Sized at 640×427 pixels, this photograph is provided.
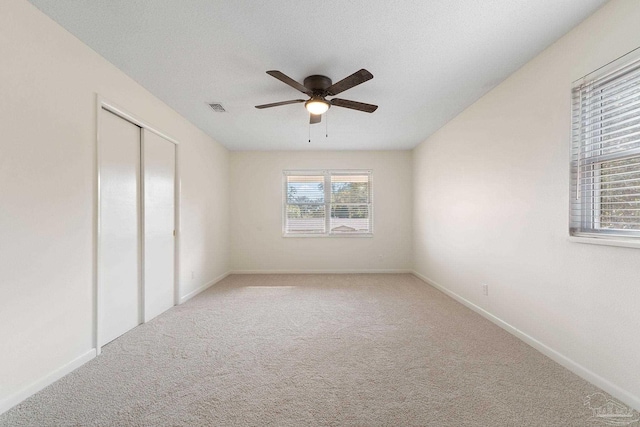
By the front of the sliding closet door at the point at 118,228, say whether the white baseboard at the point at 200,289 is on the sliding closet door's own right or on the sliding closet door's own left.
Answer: on the sliding closet door's own left

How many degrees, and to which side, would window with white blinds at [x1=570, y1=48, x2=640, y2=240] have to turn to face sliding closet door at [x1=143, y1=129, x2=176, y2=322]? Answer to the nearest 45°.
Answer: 0° — it already faces it

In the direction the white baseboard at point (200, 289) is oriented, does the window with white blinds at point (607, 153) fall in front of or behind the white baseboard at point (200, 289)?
in front

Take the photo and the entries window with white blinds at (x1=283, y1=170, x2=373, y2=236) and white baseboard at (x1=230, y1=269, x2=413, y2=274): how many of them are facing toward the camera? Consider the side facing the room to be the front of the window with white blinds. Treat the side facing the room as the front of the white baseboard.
2

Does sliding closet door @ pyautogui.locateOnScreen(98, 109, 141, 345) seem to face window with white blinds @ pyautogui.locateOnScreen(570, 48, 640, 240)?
yes

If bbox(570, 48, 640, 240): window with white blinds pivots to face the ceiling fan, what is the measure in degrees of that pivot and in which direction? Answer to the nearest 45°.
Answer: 0° — it already faces it

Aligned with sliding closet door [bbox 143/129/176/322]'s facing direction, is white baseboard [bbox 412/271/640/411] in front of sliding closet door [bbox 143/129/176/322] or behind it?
in front

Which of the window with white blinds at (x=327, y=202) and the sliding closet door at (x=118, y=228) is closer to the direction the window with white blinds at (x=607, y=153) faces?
the sliding closet door

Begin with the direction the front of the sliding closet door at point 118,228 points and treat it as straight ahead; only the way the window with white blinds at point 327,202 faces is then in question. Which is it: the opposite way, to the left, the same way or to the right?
to the right

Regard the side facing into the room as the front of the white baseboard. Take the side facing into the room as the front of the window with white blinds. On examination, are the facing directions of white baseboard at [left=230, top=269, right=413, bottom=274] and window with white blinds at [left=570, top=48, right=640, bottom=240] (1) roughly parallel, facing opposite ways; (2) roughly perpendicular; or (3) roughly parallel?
roughly perpendicular

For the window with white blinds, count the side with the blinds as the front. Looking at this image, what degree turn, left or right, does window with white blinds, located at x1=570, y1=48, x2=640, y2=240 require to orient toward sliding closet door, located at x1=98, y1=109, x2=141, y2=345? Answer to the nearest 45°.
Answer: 0° — it already faces it
